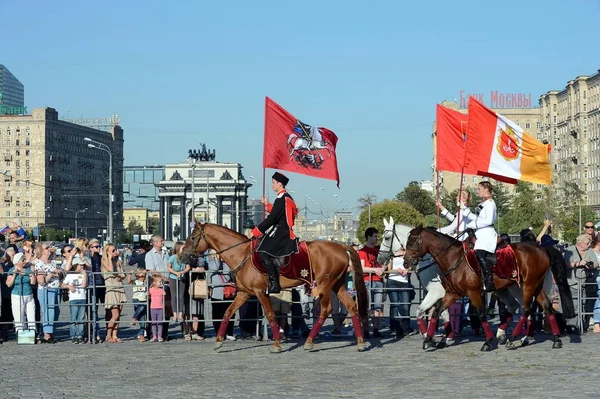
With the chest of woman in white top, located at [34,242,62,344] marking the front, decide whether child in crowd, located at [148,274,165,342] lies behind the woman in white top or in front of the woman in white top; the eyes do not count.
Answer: in front

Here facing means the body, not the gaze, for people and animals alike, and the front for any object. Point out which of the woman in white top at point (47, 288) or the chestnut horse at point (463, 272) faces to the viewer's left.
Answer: the chestnut horse

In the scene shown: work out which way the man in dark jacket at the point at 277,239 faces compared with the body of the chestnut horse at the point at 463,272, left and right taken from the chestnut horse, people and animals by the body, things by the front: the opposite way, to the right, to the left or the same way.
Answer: the same way

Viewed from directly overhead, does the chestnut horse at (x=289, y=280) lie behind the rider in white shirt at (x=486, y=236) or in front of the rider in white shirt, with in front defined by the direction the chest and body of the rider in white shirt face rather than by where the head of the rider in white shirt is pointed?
in front

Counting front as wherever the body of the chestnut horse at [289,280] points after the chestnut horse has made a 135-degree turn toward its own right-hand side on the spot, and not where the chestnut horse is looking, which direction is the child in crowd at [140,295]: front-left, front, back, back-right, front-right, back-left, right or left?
left

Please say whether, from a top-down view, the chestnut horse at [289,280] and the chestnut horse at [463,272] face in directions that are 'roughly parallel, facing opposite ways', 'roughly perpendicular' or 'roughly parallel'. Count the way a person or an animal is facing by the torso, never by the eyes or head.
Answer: roughly parallel

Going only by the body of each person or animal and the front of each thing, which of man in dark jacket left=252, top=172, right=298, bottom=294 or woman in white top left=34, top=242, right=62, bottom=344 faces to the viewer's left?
the man in dark jacket

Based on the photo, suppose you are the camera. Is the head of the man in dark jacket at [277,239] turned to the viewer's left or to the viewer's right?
to the viewer's left

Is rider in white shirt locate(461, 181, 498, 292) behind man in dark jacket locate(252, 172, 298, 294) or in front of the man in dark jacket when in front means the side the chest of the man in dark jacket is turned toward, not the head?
behind

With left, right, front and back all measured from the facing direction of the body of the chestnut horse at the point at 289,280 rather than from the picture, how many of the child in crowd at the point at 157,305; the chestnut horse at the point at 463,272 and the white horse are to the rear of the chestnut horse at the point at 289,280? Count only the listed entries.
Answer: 2

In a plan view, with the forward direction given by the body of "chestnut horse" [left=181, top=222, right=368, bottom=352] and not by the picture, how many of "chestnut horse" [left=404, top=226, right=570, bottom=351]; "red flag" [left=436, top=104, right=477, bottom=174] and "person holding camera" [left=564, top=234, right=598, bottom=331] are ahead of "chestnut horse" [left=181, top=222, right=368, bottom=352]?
0

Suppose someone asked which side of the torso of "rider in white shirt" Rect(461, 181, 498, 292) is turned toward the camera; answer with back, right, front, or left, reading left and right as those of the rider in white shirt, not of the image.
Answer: left

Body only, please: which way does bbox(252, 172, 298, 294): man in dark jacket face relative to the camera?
to the viewer's left

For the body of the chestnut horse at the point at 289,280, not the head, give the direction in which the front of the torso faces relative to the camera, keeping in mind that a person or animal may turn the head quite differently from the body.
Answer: to the viewer's left

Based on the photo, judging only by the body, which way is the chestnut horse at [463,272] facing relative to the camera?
to the viewer's left
